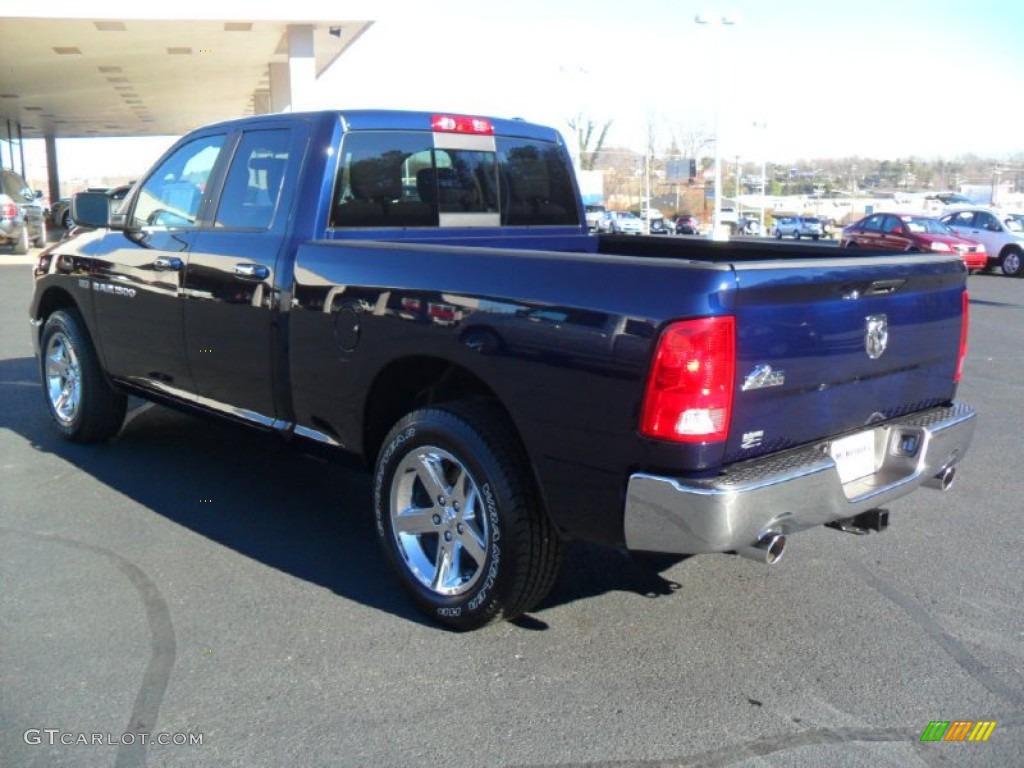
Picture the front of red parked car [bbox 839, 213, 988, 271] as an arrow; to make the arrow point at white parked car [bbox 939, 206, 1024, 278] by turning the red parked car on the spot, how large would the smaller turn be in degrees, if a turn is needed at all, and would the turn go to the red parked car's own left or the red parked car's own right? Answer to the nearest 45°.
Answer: approximately 90° to the red parked car's own left

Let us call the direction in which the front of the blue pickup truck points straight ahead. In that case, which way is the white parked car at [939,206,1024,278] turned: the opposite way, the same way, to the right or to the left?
the opposite way

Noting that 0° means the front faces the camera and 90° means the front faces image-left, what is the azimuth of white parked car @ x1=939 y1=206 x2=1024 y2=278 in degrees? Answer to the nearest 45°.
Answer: approximately 315°

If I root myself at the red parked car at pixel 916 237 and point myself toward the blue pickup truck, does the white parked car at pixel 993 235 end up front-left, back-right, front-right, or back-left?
back-left

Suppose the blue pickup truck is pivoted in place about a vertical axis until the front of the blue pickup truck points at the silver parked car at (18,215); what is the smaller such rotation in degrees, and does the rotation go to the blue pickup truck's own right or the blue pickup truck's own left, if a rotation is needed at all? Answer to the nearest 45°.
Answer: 0° — it already faces it

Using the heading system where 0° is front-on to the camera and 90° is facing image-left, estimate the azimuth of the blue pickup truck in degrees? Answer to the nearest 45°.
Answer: approximately 135°

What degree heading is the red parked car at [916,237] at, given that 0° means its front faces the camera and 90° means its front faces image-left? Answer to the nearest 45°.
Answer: approximately 315°

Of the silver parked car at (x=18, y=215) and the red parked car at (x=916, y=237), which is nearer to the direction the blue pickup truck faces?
the silver parked car

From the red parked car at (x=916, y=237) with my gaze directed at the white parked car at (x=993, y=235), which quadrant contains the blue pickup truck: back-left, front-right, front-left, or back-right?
back-right

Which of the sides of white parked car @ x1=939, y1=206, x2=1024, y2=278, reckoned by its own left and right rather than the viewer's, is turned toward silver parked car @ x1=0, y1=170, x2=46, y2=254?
right

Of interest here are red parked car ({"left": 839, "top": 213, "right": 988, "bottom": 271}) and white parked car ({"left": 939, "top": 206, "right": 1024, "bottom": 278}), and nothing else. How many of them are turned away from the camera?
0
